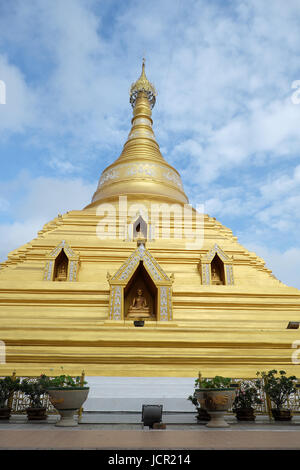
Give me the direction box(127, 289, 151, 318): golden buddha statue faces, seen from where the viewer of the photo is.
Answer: facing the viewer

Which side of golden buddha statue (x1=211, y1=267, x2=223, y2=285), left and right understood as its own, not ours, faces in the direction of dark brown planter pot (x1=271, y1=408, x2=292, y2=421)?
front

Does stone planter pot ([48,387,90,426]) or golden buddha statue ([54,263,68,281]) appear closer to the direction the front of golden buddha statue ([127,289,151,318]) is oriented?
the stone planter pot

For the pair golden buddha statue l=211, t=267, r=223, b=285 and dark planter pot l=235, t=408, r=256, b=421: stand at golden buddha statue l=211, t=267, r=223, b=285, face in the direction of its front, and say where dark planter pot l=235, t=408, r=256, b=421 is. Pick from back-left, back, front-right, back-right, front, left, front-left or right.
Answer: front

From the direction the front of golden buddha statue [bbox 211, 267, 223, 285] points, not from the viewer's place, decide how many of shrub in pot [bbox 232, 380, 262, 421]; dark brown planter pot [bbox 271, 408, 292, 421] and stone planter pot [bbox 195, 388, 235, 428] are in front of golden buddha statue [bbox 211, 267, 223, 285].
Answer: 3

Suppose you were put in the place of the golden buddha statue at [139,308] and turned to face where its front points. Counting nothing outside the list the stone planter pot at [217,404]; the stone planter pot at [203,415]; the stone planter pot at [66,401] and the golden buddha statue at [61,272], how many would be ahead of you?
3

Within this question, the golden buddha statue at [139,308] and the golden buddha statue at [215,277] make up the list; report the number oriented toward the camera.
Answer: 2

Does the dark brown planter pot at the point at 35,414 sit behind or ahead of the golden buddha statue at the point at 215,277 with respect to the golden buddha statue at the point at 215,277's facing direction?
ahead

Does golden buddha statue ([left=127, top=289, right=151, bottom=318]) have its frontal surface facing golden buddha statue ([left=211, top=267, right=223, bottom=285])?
no

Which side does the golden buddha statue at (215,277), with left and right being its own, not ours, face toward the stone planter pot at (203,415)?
front

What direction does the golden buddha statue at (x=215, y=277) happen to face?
toward the camera

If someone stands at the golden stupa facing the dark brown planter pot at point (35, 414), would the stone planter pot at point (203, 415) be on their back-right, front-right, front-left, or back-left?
front-left

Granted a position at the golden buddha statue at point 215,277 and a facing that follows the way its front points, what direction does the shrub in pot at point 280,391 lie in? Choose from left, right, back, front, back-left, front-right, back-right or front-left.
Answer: front

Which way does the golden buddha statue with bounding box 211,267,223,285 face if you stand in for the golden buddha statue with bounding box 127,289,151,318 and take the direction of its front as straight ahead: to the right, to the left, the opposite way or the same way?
the same way

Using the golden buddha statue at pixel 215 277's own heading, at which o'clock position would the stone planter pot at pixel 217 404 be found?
The stone planter pot is roughly at 12 o'clock from the golden buddha statue.

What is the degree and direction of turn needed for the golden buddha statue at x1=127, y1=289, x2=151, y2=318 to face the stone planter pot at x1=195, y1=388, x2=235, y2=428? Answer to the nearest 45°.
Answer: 0° — it already faces it
